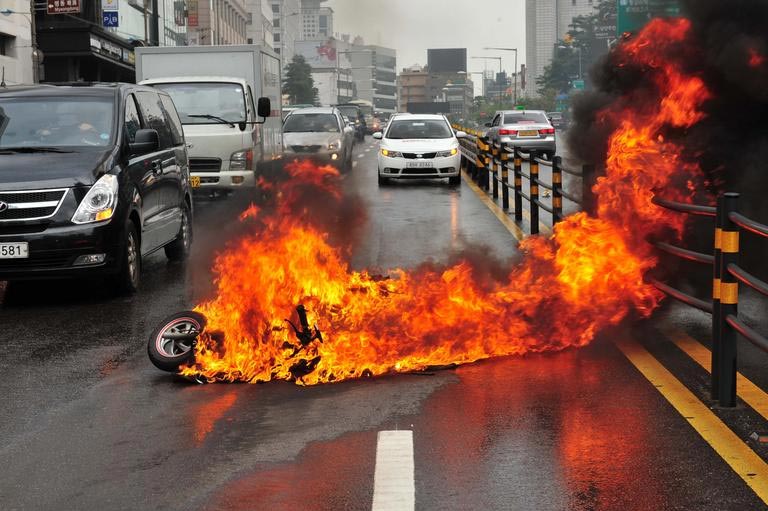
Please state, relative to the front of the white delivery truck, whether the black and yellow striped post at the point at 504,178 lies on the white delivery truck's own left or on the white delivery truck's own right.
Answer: on the white delivery truck's own left

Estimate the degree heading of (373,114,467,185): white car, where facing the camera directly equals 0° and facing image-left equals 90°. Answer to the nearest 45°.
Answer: approximately 0°

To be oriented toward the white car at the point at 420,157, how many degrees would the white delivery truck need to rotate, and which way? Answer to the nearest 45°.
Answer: approximately 135° to its left

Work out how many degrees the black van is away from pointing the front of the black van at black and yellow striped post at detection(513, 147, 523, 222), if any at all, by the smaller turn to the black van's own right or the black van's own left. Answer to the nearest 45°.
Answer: approximately 180°

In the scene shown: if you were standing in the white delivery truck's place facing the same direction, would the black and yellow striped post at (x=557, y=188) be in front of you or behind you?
in front

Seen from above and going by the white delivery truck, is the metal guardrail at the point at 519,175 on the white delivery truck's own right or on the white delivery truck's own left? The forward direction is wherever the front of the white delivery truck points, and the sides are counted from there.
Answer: on the white delivery truck's own left

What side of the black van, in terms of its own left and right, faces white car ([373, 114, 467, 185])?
back

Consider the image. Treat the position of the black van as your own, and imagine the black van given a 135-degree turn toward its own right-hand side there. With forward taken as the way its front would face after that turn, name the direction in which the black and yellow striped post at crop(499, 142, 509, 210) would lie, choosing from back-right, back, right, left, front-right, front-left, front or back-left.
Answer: front-right

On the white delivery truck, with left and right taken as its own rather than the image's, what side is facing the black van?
front

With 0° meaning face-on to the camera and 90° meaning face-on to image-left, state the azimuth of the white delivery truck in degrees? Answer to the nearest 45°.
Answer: approximately 0°

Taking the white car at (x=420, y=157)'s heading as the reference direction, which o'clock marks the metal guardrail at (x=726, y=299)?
The metal guardrail is roughly at 12 o'clock from the white car.

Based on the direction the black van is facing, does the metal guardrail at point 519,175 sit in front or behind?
behind

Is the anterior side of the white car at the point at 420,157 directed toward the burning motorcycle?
yes

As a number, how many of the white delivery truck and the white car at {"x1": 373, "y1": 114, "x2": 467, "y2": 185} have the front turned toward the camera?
2
